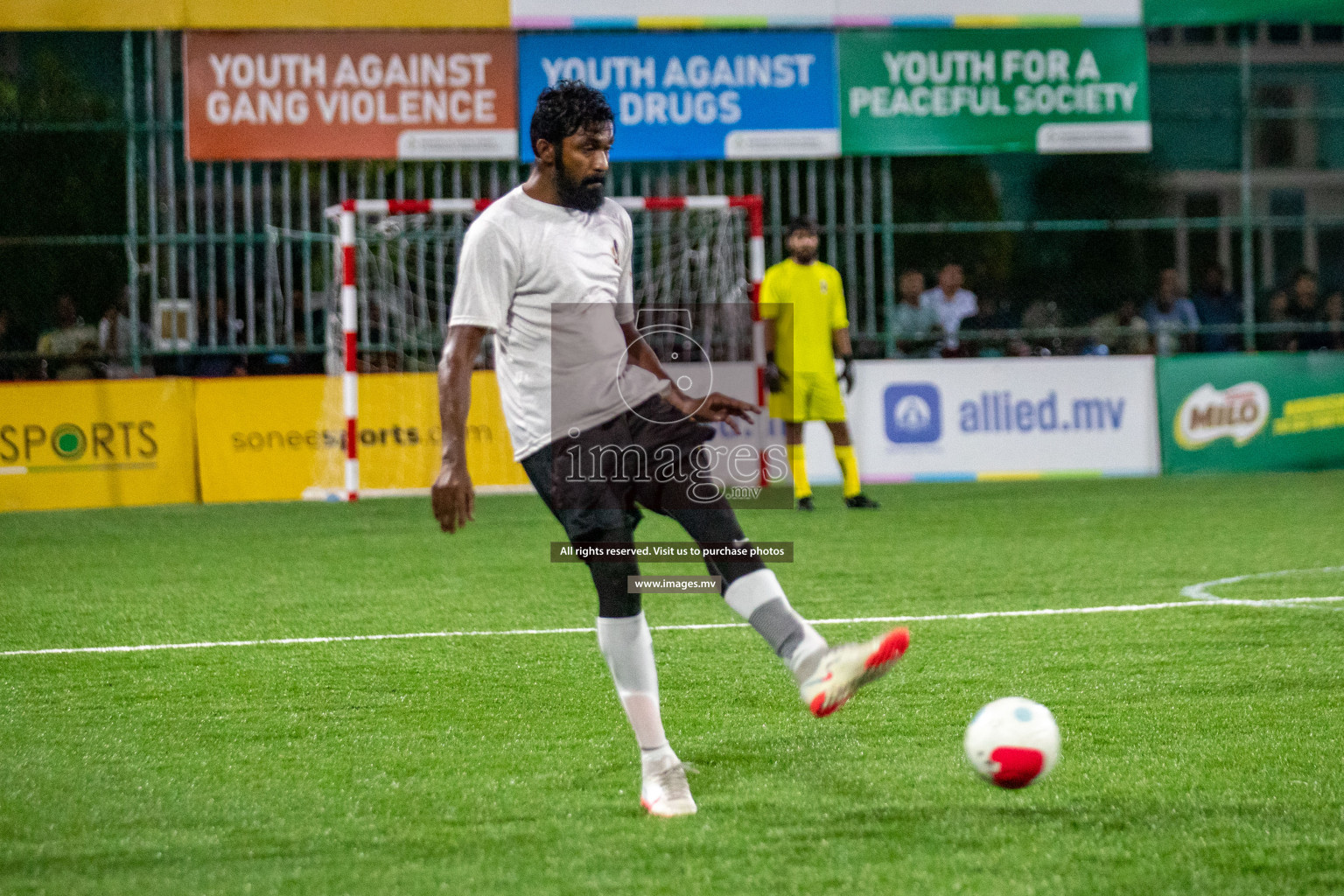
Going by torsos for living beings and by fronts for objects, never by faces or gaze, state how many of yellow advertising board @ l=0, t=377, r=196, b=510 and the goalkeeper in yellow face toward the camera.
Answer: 2

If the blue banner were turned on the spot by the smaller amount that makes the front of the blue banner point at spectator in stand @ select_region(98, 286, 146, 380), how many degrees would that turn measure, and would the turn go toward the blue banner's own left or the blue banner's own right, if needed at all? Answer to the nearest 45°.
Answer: approximately 90° to the blue banner's own right

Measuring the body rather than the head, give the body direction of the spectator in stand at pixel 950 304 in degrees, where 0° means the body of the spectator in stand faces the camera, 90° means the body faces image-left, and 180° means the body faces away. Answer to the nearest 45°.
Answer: approximately 0°

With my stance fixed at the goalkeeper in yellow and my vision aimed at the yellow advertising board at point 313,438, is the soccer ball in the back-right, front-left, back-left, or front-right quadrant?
back-left

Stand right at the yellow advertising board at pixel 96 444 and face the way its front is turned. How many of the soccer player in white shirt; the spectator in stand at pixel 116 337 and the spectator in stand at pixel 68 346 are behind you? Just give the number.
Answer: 2

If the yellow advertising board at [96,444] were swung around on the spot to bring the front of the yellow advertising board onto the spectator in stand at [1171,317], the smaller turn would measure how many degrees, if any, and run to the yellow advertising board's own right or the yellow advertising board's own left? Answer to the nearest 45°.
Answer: approximately 90° to the yellow advertising board's own left
